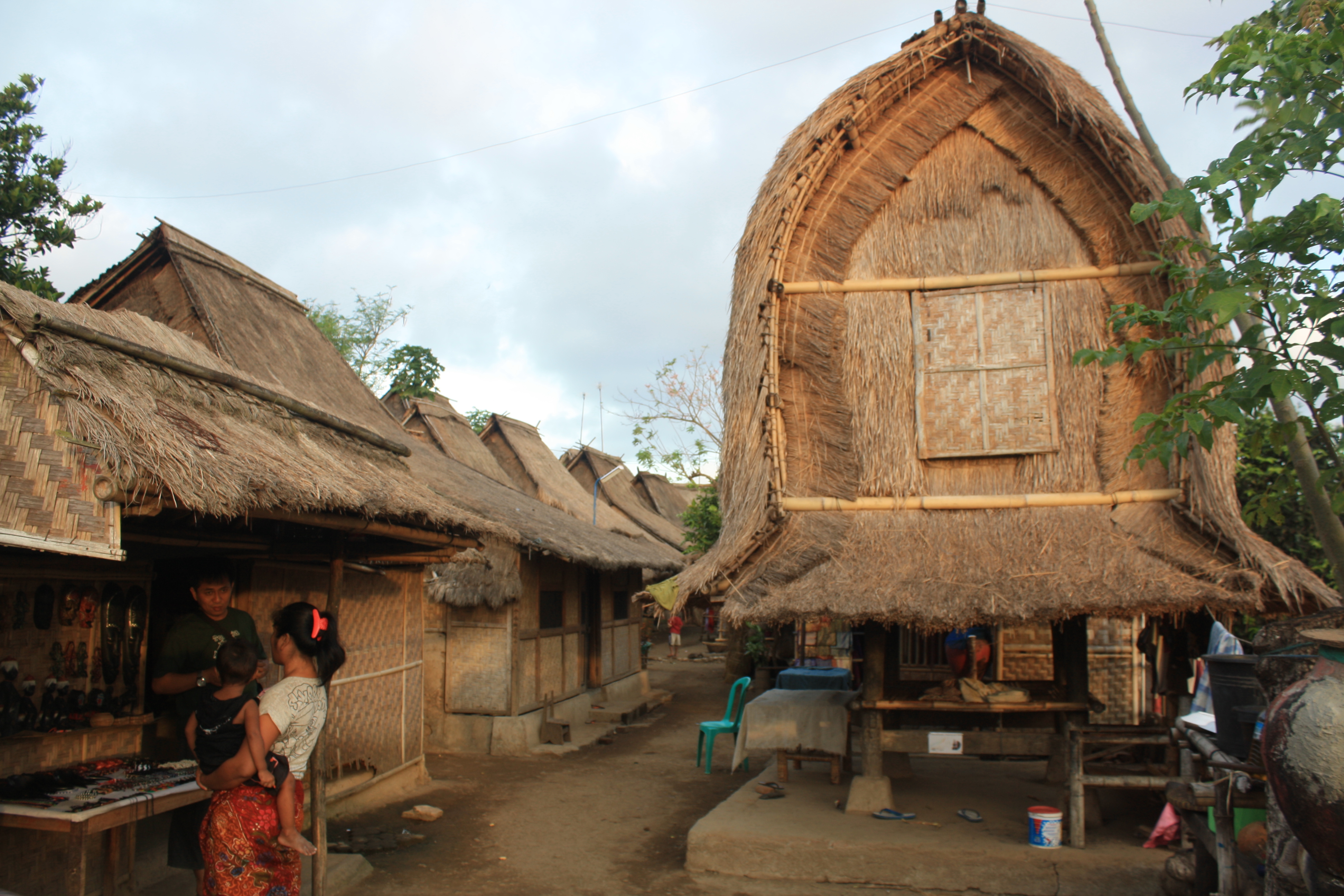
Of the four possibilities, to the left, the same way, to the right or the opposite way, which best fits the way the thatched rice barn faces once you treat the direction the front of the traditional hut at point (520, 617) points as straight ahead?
to the right

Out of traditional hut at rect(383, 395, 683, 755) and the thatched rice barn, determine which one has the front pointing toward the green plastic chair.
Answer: the traditional hut

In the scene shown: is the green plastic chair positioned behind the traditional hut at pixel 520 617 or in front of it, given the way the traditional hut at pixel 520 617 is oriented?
in front

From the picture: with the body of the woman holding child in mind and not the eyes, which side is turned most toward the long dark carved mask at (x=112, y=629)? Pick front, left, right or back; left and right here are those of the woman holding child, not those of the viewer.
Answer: front

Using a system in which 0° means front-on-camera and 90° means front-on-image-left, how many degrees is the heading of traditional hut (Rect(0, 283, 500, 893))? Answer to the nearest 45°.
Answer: approximately 315°

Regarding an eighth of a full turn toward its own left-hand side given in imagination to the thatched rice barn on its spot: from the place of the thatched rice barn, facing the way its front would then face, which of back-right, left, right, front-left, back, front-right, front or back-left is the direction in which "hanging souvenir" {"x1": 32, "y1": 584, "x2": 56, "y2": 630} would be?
right

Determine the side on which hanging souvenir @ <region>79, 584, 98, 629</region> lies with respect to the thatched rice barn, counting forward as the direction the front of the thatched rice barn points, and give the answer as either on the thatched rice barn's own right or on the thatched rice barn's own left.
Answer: on the thatched rice barn's own right

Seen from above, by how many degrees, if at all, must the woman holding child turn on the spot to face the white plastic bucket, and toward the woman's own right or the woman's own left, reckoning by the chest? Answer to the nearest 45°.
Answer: approximately 135° to the woman's own right

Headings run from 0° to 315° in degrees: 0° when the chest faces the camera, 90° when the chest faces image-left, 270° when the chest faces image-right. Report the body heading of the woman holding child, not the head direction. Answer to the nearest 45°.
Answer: approximately 135°

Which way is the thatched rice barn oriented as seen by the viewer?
toward the camera

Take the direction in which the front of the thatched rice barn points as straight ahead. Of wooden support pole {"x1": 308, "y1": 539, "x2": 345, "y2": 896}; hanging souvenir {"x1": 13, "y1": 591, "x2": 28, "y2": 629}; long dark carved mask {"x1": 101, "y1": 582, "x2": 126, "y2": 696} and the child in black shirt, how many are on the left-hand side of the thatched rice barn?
0

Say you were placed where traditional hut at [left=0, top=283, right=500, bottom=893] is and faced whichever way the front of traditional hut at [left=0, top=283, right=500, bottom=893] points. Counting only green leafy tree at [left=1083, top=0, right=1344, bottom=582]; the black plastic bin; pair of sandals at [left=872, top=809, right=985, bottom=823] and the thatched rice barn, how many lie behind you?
0

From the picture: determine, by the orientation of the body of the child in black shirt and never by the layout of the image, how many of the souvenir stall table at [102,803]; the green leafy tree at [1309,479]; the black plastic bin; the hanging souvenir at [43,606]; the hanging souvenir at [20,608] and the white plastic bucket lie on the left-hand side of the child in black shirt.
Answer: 3

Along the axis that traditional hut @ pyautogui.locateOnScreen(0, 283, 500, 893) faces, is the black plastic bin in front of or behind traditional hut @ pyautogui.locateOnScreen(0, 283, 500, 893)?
in front

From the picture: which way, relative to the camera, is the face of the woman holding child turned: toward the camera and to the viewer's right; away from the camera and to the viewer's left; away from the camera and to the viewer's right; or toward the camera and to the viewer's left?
away from the camera and to the viewer's left

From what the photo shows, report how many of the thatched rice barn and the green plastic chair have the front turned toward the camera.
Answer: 1
